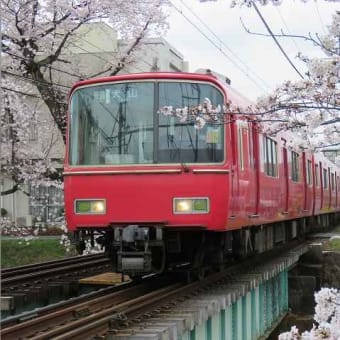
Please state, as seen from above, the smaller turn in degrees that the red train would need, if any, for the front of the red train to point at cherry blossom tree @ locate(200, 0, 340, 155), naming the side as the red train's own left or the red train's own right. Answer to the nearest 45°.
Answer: approximately 90° to the red train's own left

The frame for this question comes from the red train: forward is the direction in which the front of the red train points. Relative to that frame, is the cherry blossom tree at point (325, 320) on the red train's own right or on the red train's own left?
on the red train's own left

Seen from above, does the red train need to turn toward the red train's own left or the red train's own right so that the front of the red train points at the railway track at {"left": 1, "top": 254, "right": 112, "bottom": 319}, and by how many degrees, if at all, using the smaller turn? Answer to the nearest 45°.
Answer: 0° — it already faces it
